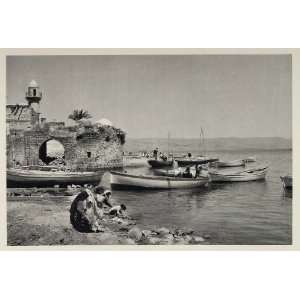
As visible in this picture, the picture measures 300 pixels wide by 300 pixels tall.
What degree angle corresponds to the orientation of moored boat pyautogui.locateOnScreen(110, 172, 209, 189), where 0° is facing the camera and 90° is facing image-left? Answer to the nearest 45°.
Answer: approximately 90°
